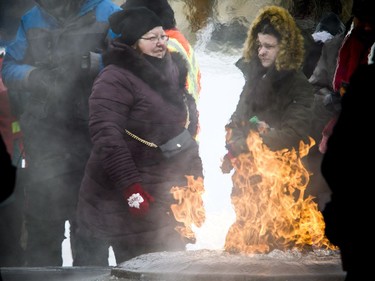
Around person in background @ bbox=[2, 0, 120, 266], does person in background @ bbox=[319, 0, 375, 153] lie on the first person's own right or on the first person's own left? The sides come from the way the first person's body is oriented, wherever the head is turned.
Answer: on the first person's own left

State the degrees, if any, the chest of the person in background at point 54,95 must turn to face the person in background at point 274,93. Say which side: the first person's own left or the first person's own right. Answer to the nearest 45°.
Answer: approximately 90° to the first person's own left

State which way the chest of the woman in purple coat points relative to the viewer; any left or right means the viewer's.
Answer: facing the viewer and to the right of the viewer

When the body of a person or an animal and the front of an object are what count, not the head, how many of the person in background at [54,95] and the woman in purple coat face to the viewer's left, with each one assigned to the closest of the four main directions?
0

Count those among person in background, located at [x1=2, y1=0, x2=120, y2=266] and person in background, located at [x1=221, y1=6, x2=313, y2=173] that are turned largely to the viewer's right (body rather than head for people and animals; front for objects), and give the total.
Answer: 0

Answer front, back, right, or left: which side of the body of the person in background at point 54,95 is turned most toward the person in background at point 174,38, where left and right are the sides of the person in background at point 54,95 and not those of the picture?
left

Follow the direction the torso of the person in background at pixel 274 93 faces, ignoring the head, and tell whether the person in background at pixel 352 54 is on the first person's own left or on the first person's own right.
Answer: on the first person's own left

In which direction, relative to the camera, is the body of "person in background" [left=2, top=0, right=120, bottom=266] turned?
toward the camera
